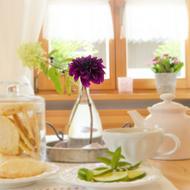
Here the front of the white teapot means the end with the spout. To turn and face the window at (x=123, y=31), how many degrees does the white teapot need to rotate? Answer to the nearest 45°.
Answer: approximately 90° to its right

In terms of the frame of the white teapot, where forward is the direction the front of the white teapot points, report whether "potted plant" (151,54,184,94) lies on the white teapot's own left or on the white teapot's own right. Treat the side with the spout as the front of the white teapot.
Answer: on the white teapot's own right

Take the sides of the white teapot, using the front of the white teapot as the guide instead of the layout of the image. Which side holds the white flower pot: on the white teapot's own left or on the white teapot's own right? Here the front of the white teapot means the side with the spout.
on the white teapot's own right

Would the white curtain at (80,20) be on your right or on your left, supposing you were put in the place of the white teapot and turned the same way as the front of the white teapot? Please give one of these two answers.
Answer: on your right

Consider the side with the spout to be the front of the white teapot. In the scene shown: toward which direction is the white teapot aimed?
to the viewer's left
